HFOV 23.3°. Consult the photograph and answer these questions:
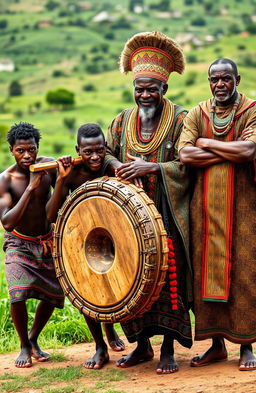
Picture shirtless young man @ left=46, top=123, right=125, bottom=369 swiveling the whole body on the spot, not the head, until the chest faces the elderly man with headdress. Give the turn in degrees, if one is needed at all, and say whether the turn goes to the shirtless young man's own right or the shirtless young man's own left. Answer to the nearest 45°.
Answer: approximately 90° to the shirtless young man's own left

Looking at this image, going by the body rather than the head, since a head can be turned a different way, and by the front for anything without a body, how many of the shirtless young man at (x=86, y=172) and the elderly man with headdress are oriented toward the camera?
2

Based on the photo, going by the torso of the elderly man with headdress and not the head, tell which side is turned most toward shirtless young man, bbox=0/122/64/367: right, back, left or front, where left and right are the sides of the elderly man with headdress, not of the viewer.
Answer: right

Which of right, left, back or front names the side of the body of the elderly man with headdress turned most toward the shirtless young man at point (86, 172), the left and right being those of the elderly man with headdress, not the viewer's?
right

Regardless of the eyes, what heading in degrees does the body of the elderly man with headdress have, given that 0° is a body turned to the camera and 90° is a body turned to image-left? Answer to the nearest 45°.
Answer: approximately 0°
